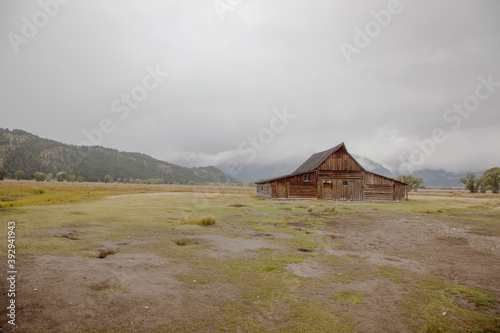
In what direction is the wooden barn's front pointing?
toward the camera
